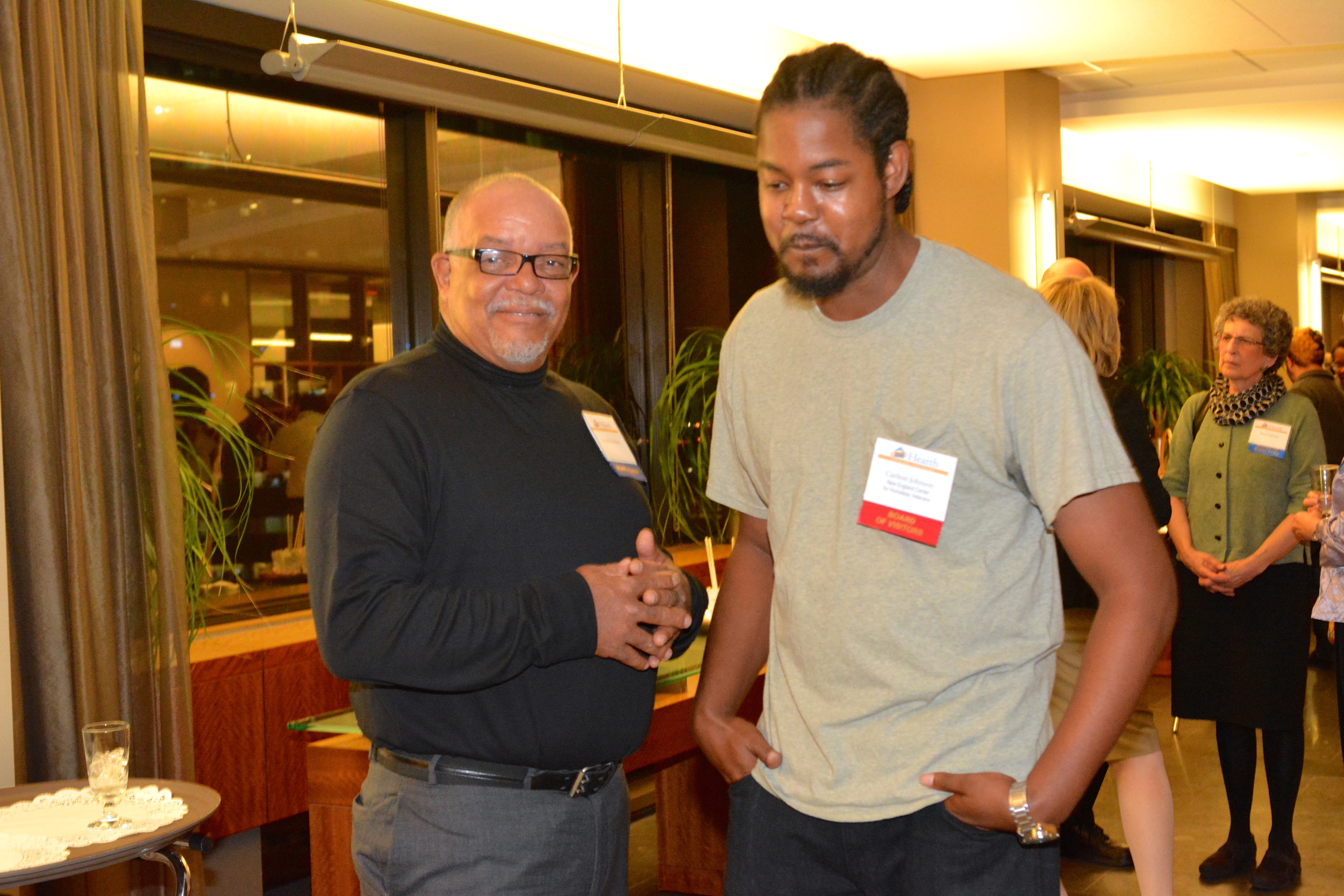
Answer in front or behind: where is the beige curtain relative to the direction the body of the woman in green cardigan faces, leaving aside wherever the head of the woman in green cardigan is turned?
in front

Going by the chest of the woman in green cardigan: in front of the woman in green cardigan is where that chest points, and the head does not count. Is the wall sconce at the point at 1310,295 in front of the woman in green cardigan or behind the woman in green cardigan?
behind

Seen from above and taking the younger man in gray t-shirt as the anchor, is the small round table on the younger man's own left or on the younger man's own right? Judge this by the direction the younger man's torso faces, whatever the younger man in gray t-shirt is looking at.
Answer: on the younger man's own right

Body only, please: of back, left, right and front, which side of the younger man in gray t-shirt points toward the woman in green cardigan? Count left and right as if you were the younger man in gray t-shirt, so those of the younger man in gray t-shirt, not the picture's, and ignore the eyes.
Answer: back

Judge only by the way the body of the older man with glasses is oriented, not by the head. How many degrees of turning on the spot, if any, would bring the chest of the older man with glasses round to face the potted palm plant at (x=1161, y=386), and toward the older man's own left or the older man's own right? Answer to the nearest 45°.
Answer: approximately 90° to the older man's own left

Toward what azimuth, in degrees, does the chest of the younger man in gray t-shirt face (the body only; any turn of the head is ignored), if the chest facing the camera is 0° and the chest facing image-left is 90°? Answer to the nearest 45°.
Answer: approximately 45°

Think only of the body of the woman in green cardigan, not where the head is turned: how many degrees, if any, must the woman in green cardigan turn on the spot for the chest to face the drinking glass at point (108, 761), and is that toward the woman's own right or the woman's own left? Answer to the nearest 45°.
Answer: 0° — they already face it

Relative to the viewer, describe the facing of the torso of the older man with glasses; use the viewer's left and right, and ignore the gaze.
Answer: facing the viewer and to the right of the viewer

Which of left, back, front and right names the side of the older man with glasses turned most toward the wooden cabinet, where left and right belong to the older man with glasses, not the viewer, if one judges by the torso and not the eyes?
back

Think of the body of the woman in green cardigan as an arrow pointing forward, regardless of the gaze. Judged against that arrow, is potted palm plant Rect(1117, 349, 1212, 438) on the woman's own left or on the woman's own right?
on the woman's own right

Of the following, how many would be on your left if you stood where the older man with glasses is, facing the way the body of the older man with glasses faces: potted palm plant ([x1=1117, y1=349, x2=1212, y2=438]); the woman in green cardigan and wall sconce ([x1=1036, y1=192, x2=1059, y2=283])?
3

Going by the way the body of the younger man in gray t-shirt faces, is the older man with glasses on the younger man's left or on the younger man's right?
on the younger man's right

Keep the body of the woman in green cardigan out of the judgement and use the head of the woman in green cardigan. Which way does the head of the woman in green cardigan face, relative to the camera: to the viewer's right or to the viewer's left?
to the viewer's left

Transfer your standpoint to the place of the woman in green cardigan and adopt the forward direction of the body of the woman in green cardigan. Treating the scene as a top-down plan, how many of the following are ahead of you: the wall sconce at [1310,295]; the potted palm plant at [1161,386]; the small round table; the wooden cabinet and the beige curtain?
3

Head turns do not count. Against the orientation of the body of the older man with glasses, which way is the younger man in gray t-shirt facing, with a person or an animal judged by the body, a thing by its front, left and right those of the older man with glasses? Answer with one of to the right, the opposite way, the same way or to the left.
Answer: to the right

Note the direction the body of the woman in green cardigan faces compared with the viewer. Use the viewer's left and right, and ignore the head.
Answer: facing the viewer and to the left of the viewer
